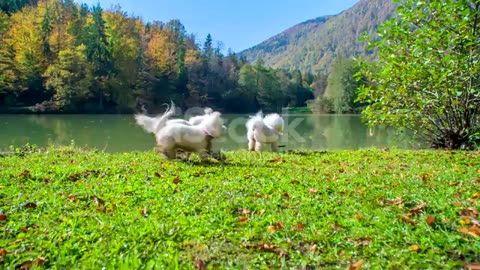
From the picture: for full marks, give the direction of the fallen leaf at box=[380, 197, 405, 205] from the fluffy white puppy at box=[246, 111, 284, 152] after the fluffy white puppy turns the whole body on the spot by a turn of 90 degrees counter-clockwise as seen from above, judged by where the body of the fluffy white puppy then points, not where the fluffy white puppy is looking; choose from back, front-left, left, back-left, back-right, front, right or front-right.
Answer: back-left

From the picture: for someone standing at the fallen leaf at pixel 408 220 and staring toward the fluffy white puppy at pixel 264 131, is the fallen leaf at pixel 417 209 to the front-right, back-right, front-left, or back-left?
front-right

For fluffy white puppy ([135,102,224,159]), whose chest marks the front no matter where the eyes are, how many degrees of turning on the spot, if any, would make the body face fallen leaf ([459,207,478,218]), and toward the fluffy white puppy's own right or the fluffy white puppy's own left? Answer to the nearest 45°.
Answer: approximately 45° to the fluffy white puppy's own right

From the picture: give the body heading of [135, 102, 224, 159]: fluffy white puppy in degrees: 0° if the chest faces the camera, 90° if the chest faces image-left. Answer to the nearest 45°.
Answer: approximately 270°

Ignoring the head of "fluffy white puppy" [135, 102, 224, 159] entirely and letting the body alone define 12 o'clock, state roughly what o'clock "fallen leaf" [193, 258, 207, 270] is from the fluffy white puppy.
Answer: The fallen leaf is roughly at 3 o'clock from the fluffy white puppy.

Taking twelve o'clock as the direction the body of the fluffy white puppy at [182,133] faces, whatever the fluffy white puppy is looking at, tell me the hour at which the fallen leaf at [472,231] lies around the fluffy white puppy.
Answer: The fallen leaf is roughly at 2 o'clock from the fluffy white puppy.

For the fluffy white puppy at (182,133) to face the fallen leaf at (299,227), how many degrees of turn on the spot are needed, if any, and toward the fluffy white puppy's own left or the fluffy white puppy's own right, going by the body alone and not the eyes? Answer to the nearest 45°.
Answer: approximately 90° to the fluffy white puppy's own right

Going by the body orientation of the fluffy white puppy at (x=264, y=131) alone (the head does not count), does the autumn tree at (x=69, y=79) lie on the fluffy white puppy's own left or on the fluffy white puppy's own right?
on the fluffy white puppy's own left

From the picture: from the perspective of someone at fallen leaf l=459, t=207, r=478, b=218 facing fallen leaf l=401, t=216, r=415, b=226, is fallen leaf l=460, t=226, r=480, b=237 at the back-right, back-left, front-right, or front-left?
front-left

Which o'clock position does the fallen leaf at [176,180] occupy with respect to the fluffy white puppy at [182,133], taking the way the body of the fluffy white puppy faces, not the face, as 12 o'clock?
The fallen leaf is roughly at 3 o'clock from the fluffy white puppy.

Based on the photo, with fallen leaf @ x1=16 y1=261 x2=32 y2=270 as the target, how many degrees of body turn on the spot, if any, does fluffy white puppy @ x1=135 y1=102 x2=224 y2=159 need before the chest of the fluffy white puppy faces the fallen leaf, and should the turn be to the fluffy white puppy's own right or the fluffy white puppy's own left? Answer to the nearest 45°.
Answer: approximately 90° to the fluffy white puppy's own right

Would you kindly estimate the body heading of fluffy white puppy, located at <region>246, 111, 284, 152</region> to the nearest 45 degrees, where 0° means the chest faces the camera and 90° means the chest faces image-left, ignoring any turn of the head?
approximately 225°
